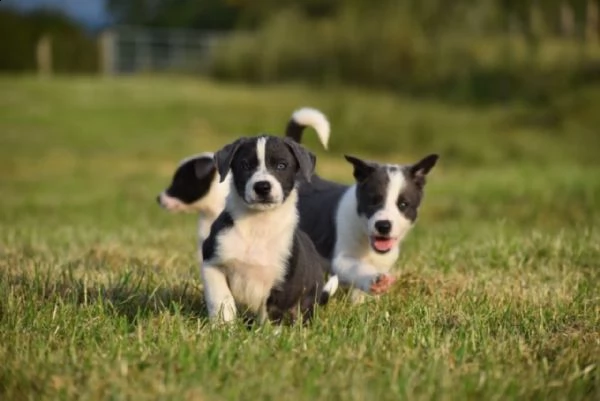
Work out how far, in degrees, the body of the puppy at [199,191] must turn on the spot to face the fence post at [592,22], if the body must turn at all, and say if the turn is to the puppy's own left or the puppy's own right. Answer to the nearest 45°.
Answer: approximately 135° to the puppy's own right

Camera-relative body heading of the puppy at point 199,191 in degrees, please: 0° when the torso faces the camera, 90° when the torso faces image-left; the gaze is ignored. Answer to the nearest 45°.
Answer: approximately 90°

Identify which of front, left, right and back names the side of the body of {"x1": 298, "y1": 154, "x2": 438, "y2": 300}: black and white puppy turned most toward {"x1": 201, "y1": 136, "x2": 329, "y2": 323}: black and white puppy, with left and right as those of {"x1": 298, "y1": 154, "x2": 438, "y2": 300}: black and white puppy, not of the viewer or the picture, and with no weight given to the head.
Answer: right

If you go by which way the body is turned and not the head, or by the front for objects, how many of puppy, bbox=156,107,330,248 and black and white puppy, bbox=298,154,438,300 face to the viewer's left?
1

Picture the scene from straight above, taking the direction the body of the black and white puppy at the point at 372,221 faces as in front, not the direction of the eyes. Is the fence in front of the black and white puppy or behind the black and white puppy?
behind

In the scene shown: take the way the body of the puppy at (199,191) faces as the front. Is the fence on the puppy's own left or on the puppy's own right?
on the puppy's own right

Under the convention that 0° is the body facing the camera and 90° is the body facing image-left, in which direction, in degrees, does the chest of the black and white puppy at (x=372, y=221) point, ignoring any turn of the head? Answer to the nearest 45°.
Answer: approximately 315°

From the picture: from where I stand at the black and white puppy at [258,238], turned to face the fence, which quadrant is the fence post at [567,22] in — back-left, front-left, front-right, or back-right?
front-right

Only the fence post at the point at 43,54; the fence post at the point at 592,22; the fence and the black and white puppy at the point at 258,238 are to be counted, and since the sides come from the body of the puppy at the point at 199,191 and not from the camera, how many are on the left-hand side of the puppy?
1

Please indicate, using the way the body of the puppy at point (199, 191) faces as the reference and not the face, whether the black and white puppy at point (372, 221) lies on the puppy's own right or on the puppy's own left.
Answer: on the puppy's own left

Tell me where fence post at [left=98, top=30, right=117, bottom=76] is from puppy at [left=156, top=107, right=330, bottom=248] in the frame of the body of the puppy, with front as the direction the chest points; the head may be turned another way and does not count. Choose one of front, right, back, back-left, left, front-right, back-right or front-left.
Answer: right

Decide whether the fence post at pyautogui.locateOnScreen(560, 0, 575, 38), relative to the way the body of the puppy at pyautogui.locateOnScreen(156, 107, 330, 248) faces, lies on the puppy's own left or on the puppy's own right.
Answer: on the puppy's own right

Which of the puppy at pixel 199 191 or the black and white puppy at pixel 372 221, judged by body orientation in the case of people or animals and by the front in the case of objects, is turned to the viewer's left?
the puppy

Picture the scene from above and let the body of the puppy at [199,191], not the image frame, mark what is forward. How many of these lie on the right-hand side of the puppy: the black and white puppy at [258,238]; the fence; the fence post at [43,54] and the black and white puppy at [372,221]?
2

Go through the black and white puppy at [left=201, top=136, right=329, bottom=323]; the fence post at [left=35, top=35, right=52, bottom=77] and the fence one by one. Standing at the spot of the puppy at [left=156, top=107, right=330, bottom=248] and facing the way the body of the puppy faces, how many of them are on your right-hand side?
2

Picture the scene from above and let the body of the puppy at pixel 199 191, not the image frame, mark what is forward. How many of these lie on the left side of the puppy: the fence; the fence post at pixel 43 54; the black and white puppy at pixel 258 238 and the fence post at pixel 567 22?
1

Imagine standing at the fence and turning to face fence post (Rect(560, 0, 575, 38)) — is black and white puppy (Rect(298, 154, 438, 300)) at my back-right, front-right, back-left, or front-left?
front-right
